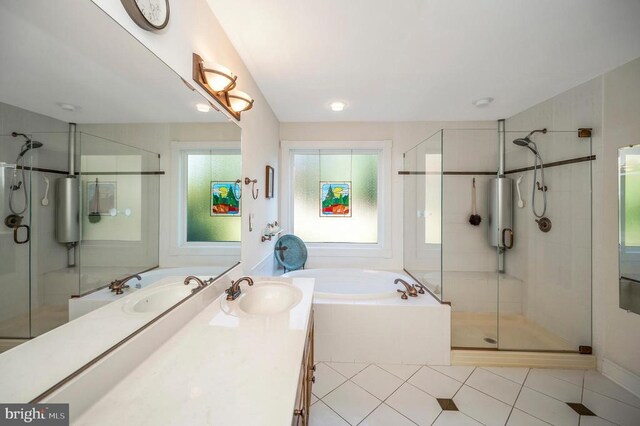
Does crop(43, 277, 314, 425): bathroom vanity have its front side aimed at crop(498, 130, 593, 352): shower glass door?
yes

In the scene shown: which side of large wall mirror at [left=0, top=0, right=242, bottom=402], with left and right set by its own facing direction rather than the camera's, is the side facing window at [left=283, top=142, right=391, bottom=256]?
left

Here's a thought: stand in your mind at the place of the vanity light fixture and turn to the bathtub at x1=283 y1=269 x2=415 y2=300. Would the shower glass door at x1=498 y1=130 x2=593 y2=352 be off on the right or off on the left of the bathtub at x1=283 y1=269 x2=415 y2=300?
right

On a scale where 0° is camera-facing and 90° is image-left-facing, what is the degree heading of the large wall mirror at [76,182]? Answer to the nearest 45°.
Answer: approximately 315°

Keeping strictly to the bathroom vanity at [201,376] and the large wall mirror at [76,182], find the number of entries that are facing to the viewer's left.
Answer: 0

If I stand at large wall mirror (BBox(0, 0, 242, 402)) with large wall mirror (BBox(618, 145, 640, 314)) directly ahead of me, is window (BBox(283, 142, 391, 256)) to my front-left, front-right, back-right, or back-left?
front-left

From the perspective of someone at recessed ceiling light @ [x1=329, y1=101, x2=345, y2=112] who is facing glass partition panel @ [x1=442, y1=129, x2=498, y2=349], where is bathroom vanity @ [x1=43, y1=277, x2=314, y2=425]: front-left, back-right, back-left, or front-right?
back-right

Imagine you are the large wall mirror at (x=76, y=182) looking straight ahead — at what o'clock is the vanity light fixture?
The vanity light fixture is roughly at 9 o'clock from the large wall mirror.

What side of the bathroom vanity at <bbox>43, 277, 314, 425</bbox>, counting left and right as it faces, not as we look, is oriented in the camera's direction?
right

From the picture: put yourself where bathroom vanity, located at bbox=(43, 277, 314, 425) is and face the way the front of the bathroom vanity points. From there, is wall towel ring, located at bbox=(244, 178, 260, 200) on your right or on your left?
on your left

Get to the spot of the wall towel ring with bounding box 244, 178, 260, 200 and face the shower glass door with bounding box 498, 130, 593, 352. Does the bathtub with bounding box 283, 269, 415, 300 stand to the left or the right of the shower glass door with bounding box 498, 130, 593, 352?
left

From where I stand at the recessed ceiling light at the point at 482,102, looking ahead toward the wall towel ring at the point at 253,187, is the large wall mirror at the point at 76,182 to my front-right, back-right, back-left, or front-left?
front-left

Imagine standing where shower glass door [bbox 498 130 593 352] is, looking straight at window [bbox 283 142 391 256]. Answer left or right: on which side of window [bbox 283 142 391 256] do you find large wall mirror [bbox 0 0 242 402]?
left
